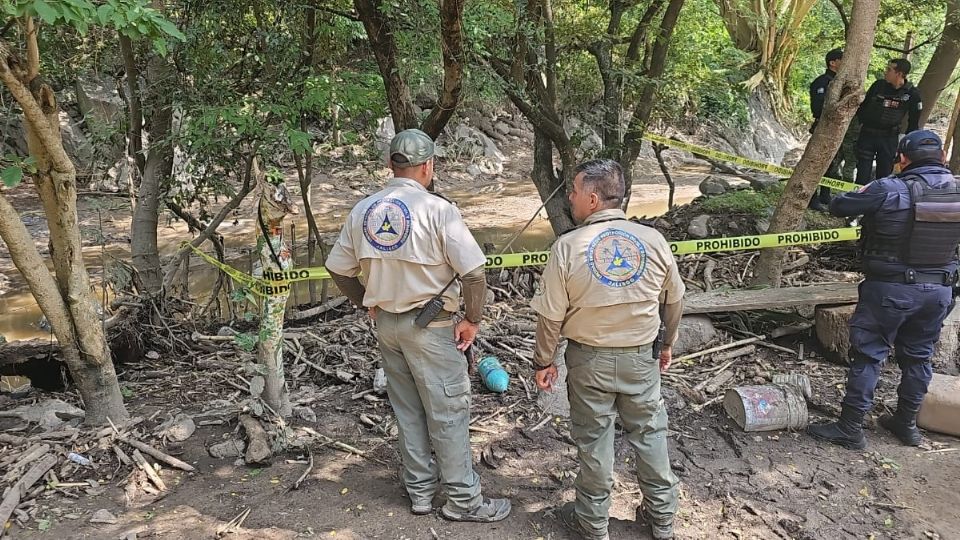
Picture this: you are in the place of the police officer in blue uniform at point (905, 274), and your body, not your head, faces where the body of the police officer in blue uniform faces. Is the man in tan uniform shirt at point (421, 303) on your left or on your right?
on your left

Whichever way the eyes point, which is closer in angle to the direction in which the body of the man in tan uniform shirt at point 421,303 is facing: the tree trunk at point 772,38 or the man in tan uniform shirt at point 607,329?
the tree trunk

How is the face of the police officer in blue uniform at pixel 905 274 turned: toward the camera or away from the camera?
away from the camera

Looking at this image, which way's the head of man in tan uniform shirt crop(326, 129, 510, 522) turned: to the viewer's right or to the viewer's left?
to the viewer's right

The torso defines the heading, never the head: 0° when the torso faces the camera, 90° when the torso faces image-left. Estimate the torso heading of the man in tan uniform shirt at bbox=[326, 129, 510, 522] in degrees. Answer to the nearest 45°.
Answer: approximately 225°

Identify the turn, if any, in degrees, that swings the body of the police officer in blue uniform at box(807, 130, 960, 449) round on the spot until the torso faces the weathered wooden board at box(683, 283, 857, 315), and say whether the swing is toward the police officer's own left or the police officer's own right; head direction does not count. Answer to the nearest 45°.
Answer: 0° — they already face it

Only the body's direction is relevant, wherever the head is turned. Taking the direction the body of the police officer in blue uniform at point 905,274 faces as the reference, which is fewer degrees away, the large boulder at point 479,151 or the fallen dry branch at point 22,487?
the large boulder

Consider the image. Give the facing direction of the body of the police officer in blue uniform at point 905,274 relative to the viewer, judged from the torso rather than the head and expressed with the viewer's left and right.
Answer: facing away from the viewer and to the left of the viewer

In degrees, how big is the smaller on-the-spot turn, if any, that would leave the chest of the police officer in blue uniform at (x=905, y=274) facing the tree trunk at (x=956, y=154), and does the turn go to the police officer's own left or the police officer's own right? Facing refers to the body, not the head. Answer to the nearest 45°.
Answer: approximately 45° to the police officer's own right

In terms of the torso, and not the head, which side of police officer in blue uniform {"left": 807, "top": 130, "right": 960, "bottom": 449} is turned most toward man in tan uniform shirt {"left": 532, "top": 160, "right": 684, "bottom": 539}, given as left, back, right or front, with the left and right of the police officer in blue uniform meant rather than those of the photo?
left

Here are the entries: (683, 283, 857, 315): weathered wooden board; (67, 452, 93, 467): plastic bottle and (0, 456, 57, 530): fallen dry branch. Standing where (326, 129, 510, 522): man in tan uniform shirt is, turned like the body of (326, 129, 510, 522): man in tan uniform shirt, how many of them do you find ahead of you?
1
